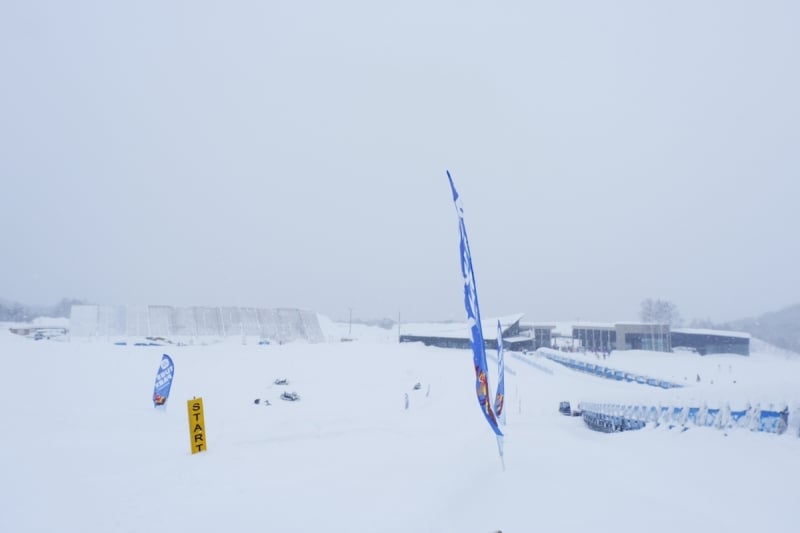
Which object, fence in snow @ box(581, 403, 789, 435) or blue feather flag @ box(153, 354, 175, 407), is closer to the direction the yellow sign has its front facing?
the fence in snow

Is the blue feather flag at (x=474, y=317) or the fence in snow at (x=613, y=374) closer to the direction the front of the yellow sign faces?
the blue feather flag

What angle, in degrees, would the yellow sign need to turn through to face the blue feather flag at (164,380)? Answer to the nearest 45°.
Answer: approximately 180°

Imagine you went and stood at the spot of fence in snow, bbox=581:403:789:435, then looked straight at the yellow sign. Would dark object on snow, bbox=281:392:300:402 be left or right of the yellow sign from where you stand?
right

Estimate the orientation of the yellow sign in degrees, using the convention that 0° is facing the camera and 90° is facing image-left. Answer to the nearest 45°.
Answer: approximately 0°
